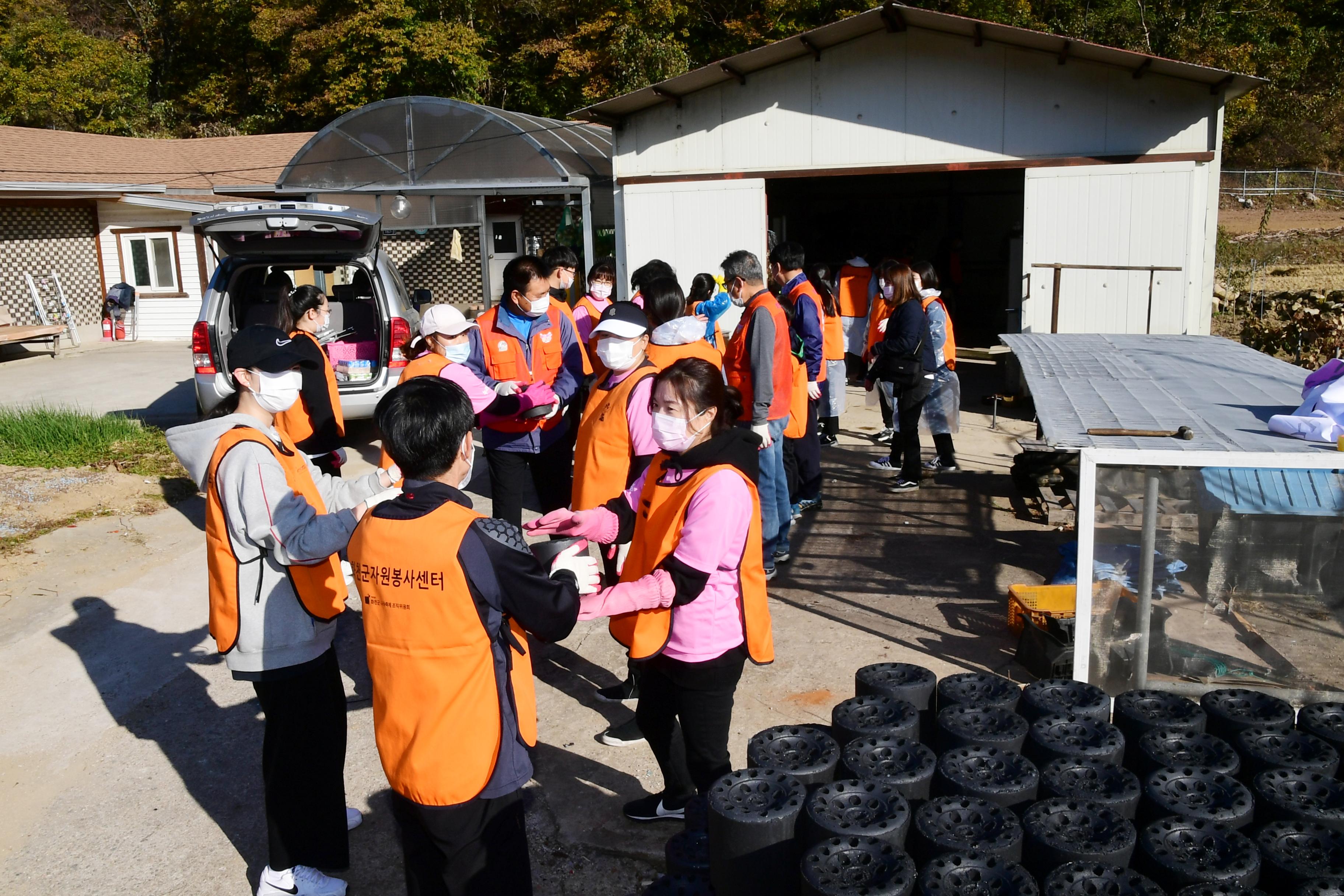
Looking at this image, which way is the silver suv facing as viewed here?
away from the camera

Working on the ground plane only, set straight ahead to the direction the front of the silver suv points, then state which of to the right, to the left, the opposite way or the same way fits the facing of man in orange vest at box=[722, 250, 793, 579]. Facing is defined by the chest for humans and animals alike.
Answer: to the left

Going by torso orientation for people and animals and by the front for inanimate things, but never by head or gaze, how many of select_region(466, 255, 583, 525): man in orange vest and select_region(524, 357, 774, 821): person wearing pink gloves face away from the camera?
0

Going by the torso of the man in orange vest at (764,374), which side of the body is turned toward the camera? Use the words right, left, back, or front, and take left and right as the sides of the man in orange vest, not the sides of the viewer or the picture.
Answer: left

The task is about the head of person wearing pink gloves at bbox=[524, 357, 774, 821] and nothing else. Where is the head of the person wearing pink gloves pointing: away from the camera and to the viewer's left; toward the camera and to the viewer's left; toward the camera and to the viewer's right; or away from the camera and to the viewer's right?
toward the camera and to the viewer's left

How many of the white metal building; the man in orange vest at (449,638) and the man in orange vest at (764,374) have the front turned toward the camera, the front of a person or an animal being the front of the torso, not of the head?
1

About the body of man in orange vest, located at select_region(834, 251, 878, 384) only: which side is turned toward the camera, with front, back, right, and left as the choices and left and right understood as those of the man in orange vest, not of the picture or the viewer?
back

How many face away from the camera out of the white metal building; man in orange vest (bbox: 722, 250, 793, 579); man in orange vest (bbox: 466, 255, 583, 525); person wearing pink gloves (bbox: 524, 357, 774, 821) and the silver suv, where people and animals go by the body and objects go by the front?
1

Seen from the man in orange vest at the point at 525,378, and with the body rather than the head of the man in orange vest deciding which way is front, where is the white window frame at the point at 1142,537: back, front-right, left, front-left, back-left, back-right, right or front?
front

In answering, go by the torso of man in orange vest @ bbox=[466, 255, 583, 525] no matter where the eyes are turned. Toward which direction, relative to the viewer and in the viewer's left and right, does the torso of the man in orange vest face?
facing the viewer and to the right of the viewer

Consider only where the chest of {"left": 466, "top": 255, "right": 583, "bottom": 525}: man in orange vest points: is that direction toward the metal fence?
no

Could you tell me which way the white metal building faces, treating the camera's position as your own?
facing the viewer

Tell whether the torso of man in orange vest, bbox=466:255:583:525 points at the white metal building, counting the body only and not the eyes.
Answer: no

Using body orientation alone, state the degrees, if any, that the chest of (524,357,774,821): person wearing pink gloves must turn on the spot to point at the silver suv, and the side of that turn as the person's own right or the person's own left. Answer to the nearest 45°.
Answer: approximately 90° to the person's own right

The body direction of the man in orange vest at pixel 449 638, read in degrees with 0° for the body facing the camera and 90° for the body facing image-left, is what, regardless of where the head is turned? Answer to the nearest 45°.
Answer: approximately 225°

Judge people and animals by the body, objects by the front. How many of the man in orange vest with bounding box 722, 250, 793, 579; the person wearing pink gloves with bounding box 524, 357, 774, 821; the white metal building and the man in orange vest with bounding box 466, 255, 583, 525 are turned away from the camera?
0
